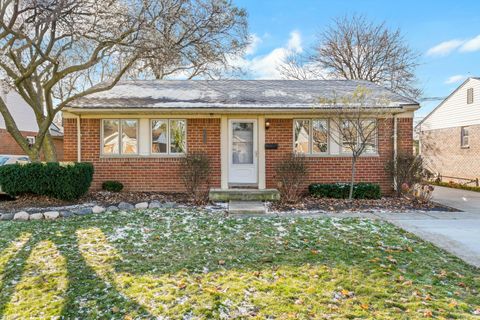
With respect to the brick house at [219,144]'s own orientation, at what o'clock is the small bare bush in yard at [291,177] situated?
The small bare bush in yard is roughly at 10 o'clock from the brick house.

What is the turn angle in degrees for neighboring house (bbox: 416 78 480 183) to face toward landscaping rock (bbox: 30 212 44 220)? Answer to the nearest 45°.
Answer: approximately 90° to its right

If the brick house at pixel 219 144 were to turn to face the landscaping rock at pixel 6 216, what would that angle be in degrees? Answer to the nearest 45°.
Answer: approximately 45° to its right

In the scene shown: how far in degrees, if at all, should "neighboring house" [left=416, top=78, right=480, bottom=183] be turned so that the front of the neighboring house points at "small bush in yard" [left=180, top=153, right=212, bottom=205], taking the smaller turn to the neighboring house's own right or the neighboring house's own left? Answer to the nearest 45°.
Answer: approximately 90° to the neighboring house's own right

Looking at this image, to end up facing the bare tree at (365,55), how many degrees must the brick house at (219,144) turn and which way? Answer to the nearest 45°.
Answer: approximately 135° to its left

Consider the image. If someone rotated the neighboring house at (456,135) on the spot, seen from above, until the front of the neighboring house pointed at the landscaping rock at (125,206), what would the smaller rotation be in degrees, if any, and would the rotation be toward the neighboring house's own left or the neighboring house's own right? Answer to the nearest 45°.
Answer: approximately 90° to the neighboring house's own right

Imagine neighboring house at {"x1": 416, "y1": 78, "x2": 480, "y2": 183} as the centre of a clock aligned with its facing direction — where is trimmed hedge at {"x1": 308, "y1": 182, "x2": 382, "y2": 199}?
The trimmed hedge is roughly at 2 o'clock from the neighboring house.

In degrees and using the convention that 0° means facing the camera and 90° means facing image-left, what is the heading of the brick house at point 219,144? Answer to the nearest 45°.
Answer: approximately 0°

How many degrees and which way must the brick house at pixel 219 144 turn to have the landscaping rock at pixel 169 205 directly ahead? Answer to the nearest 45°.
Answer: approximately 45° to its right

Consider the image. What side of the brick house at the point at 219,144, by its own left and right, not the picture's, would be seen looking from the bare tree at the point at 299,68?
back

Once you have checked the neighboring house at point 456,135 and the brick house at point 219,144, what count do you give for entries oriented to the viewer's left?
0
